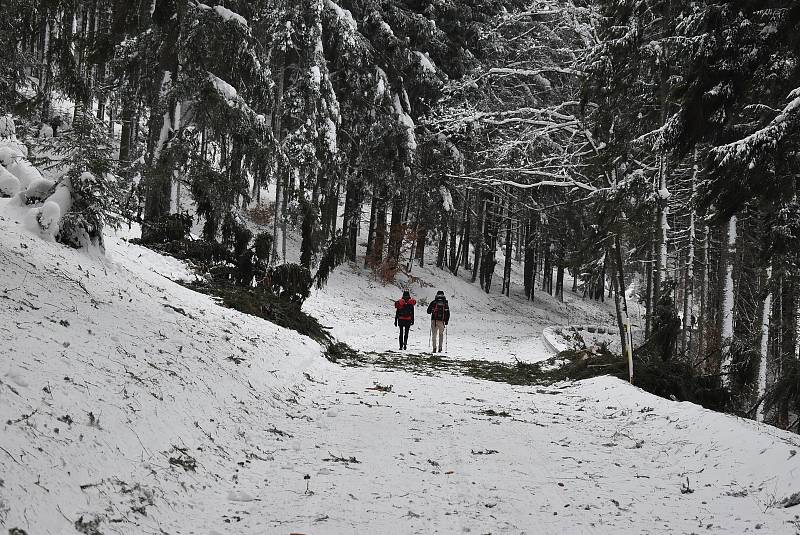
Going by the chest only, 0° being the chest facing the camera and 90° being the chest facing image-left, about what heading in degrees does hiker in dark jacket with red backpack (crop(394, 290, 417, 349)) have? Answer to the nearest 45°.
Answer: approximately 180°
